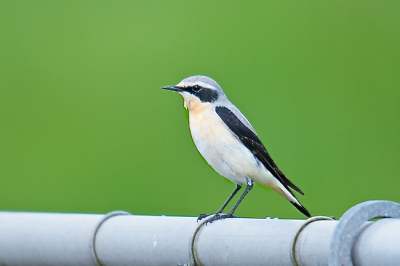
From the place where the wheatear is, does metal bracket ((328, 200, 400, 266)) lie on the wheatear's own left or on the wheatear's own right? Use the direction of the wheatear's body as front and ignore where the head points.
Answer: on the wheatear's own left

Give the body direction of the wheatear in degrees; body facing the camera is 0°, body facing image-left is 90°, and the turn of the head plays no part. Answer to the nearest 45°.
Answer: approximately 90°
